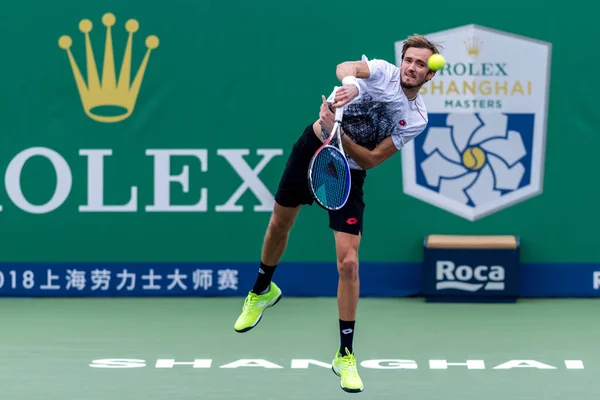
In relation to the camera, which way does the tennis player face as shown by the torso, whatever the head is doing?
toward the camera

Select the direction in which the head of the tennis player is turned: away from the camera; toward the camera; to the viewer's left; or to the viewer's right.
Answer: toward the camera
